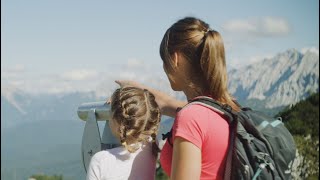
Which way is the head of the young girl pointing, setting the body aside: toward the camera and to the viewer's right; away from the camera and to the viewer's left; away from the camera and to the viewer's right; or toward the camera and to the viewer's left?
away from the camera and to the viewer's left

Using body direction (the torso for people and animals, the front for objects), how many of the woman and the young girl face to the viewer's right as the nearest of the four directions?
0

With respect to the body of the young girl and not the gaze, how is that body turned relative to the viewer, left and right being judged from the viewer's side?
facing away from the viewer and to the left of the viewer

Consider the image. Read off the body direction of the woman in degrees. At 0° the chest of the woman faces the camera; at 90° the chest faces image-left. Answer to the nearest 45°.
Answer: approximately 135°

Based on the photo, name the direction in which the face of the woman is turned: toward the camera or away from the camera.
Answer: away from the camera

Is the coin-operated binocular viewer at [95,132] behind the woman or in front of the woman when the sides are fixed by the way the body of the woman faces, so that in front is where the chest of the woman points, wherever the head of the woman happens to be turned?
in front
